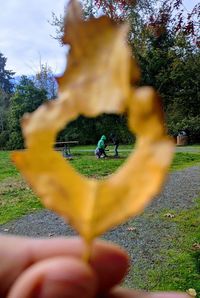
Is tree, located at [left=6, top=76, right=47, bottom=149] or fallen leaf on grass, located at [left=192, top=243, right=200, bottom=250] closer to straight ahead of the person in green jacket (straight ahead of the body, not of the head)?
the fallen leaf on grass

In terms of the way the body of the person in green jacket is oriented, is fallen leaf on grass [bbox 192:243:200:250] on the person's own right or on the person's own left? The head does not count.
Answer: on the person's own right

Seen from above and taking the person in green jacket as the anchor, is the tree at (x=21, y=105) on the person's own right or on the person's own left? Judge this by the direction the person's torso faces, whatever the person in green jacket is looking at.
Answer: on the person's own left

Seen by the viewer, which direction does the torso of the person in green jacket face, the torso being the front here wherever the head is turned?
to the viewer's right

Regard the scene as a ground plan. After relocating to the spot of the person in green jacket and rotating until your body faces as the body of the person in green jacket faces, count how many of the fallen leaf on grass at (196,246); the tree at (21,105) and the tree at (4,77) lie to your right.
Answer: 1
